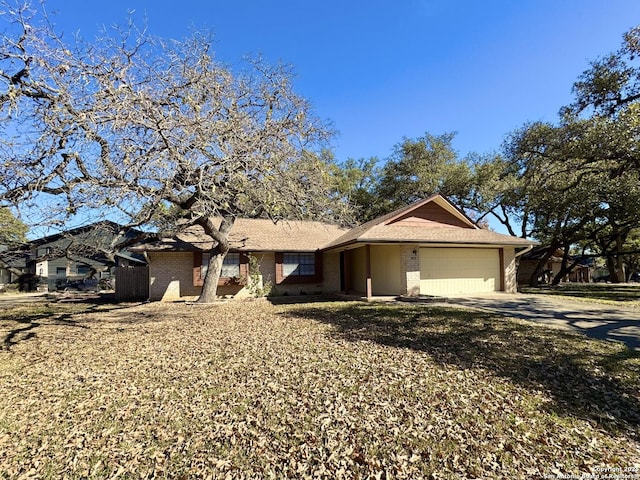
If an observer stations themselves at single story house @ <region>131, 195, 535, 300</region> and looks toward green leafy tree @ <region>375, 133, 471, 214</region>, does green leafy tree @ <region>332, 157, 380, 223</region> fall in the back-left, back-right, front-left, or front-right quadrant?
front-left

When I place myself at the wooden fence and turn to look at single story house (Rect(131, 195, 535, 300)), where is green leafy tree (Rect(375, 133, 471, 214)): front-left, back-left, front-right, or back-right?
front-left

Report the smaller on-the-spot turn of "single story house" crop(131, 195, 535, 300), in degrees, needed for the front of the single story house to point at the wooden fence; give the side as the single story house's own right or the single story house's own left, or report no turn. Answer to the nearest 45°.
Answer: approximately 90° to the single story house's own right

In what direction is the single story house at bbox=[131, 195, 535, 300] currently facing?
toward the camera

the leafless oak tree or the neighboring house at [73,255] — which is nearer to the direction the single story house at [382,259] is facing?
the leafless oak tree

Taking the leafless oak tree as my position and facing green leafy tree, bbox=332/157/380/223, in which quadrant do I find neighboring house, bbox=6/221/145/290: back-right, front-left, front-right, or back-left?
front-left

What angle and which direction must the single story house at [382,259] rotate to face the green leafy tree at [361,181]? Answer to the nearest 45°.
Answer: approximately 180°

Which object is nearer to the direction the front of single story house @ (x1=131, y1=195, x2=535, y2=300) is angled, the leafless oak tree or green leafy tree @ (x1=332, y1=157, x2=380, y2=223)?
the leafless oak tree

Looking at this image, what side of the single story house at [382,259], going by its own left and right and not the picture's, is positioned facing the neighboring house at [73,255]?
right

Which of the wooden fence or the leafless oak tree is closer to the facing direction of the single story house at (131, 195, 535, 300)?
the leafless oak tree

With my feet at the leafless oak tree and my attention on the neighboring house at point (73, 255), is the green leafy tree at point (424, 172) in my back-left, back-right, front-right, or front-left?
front-right

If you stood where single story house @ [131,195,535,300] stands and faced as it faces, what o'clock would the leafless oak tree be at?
The leafless oak tree is roughly at 1 o'clock from the single story house.

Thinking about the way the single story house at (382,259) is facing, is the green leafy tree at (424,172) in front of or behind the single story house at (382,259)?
behind
